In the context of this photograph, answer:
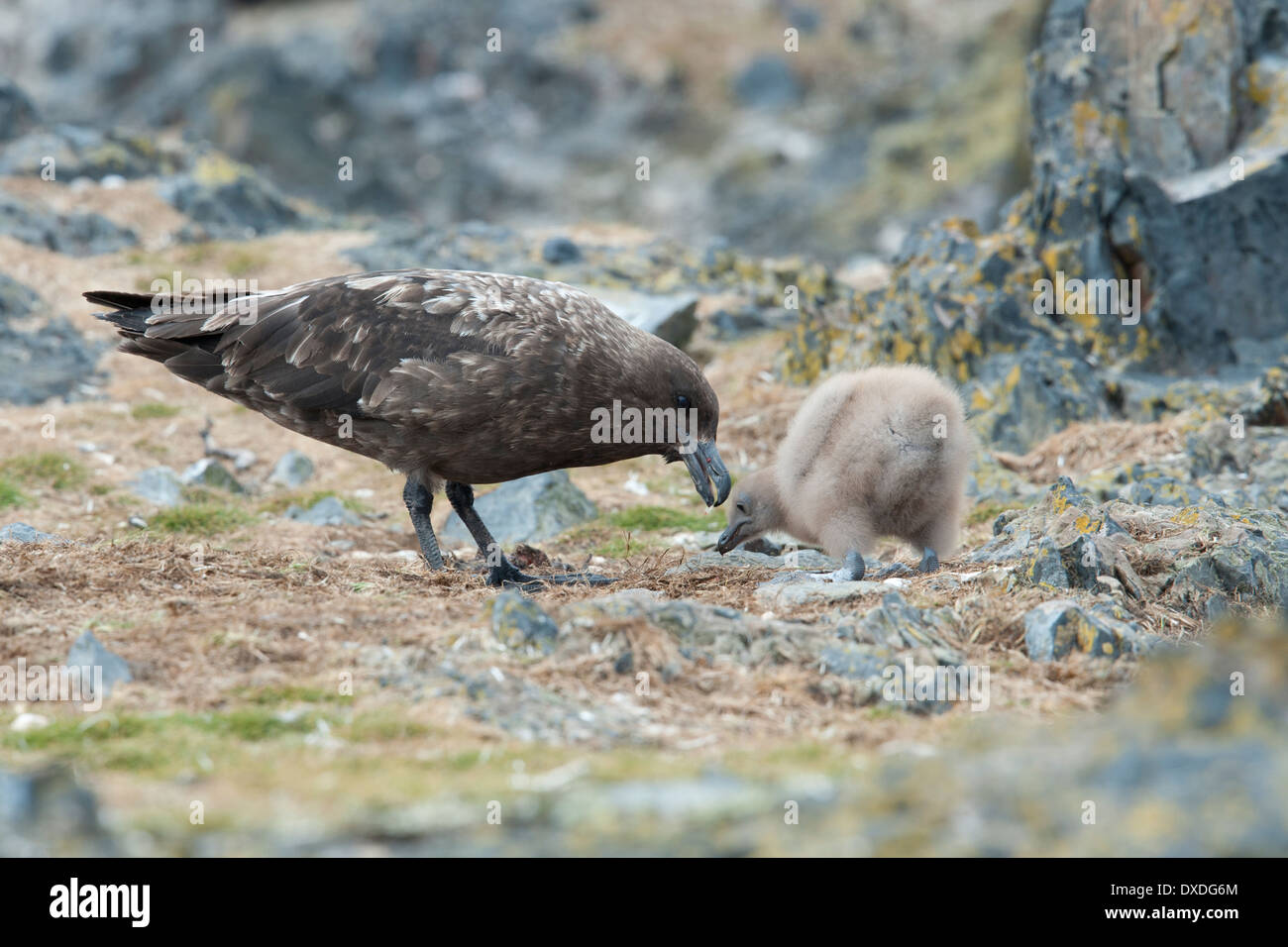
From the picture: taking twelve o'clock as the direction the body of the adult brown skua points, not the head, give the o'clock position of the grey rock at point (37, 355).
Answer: The grey rock is roughly at 8 o'clock from the adult brown skua.

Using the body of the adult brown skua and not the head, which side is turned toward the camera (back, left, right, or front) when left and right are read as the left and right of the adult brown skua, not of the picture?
right

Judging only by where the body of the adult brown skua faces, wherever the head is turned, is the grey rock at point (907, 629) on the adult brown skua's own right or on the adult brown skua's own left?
on the adult brown skua's own right

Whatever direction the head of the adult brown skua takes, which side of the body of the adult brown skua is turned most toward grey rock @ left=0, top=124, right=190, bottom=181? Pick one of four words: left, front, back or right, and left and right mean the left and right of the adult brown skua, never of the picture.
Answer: left

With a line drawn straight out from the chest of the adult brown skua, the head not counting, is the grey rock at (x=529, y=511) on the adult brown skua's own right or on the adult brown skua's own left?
on the adult brown skua's own left

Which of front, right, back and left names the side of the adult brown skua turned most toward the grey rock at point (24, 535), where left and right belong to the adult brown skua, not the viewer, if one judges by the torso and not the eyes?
back

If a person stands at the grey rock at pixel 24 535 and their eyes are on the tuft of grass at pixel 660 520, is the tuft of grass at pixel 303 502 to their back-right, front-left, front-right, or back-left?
front-left
